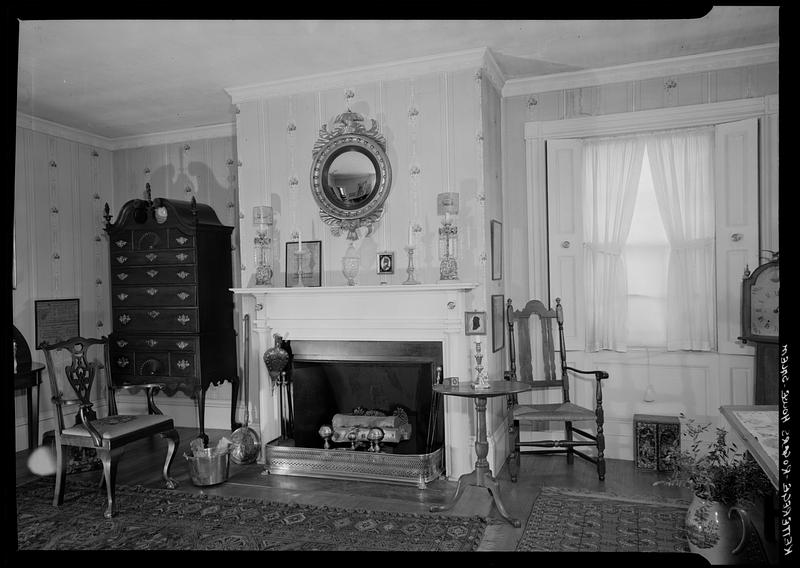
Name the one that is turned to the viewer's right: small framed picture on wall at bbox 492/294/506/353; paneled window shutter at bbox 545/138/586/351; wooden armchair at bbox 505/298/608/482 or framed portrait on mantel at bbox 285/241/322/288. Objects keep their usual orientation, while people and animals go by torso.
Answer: the small framed picture on wall

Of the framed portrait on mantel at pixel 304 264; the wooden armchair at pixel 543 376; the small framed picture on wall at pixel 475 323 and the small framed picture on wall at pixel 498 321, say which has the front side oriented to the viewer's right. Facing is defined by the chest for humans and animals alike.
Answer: the small framed picture on wall at pixel 498 321

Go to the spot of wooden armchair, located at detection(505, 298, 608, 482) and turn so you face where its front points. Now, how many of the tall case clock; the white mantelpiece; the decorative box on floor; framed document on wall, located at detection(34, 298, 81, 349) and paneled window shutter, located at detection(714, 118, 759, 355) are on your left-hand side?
3

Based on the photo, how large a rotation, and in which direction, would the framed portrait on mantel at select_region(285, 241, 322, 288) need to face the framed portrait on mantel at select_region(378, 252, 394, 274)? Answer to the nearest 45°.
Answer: approximately 45° to its left

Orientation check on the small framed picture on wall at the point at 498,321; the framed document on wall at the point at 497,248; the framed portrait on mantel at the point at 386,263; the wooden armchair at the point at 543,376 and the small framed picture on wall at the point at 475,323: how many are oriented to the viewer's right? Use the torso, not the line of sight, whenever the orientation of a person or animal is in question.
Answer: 2

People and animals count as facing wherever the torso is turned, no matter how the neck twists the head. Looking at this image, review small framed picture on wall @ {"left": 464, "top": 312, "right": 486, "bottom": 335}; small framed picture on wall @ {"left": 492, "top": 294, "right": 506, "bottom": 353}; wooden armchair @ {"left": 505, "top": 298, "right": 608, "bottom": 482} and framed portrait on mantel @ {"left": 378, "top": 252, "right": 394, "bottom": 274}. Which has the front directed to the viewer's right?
small framed picture on wall @ {"left": 492, "top": 294, "right": 506, "bottom": 353}

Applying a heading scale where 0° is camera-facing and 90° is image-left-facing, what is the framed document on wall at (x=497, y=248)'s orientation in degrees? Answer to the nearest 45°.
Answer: approximately 270°

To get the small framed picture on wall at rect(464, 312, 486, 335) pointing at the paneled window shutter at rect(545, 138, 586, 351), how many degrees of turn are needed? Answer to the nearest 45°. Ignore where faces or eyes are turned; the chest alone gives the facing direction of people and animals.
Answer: approximately 135° to its left

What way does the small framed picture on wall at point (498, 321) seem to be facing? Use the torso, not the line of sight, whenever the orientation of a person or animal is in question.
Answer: to the viewer's right

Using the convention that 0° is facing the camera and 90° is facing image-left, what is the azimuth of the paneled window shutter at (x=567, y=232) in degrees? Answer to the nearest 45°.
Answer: approximately 0°

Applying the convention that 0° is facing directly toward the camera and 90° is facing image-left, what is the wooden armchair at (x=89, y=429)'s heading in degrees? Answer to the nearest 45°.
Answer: approximately 315°

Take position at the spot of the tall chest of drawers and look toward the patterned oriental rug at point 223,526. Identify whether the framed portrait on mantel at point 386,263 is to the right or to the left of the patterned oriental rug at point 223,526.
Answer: left

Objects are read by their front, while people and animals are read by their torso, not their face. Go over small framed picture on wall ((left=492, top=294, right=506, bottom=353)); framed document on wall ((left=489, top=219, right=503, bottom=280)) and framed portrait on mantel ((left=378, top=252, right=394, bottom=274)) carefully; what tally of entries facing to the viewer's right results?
2
